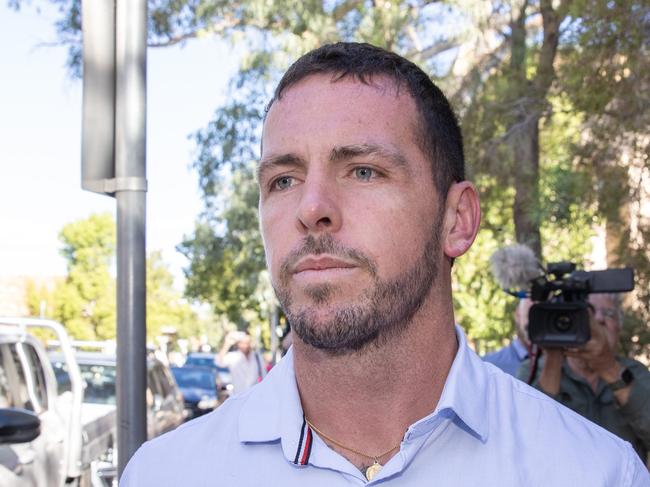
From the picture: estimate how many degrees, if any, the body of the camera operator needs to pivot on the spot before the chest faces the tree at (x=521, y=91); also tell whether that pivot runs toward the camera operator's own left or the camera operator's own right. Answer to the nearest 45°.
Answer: approximately 135° to the camera operator's own right

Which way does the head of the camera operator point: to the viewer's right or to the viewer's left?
to the viewer's left

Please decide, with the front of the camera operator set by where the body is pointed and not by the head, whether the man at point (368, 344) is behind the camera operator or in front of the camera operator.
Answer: in front

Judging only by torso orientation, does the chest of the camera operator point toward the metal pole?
no

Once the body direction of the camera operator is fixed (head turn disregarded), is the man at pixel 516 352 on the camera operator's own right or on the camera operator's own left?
on the camera operator's own right

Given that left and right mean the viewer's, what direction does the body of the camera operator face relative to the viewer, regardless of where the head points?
facing the viewer and to the left of the viewer

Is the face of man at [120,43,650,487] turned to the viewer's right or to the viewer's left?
to the viewer's left

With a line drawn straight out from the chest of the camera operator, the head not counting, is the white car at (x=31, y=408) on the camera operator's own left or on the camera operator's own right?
on the camera operator's own right
